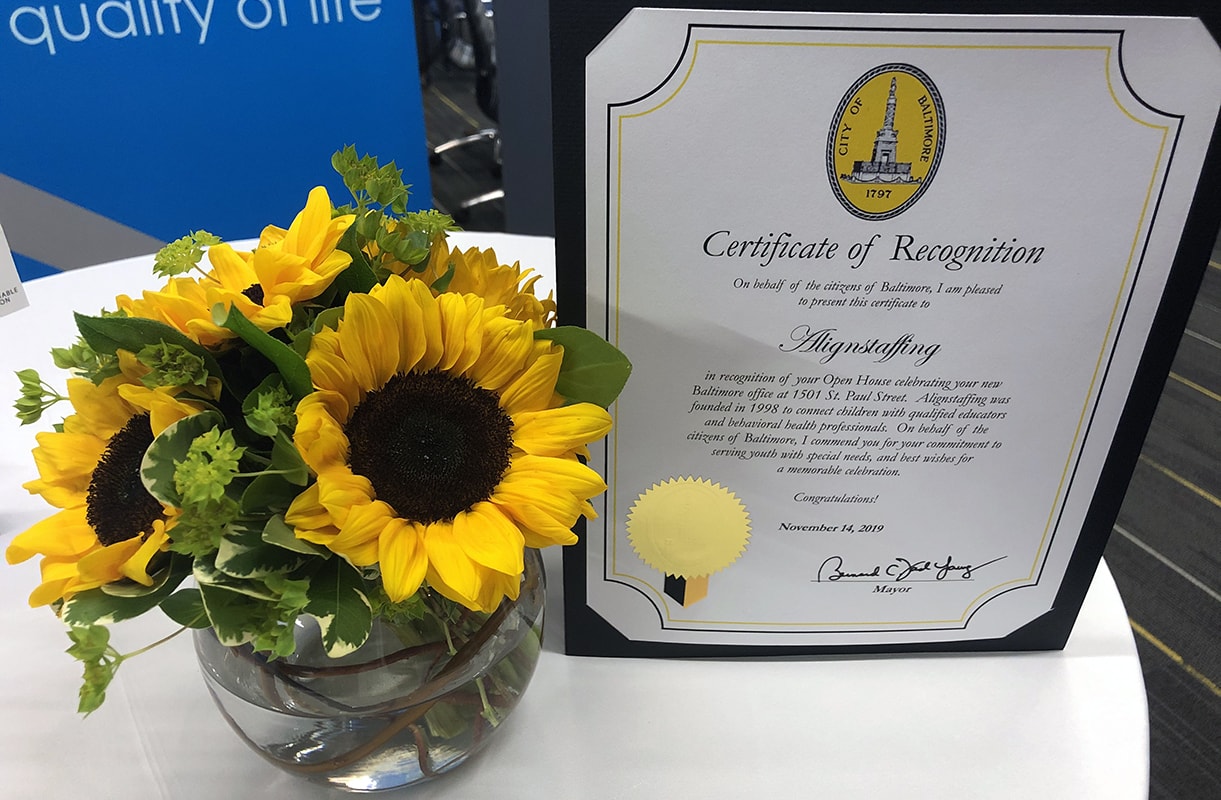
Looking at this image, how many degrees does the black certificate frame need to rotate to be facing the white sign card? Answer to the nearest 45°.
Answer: approximately 90° to its right

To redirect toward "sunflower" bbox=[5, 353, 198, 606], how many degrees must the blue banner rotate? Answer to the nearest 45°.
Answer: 0° — it already faces it

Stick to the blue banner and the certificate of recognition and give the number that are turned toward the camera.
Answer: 2

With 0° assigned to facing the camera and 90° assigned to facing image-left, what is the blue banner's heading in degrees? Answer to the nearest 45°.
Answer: approximately 0°

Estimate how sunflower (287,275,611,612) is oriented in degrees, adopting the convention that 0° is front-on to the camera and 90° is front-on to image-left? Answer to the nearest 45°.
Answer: approximately 0°

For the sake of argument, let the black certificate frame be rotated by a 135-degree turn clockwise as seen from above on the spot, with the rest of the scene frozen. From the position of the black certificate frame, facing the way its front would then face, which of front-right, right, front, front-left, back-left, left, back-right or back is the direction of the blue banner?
front
